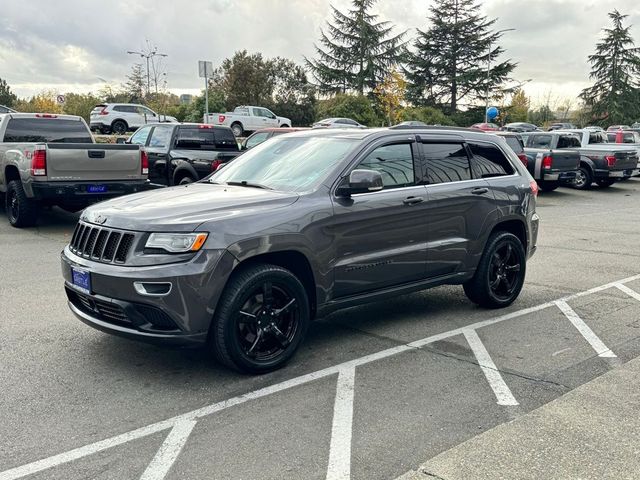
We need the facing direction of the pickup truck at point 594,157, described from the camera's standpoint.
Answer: facing away from the viewer and to the left of the viewer

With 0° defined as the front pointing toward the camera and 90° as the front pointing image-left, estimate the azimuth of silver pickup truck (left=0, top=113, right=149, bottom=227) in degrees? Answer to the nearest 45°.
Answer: approximately 135°

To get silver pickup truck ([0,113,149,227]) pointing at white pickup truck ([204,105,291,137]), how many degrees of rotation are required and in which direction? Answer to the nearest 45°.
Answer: approximately 45° to its right

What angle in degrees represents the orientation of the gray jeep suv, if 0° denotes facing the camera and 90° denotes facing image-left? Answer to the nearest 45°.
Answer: approximately 45°

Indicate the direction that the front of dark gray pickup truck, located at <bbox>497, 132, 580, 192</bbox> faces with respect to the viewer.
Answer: facing away from the viewer and to the left of the viewer

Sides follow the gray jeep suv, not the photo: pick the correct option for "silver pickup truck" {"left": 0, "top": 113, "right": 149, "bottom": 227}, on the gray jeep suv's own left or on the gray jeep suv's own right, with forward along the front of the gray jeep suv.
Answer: on the gray jeep suv's own right

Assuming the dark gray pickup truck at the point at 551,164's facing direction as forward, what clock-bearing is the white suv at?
The white suv is roughly at 11 o'clock from the dark gray pickup truck.

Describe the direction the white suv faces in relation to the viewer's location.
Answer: facing away from the viewer and to the right of the viewer

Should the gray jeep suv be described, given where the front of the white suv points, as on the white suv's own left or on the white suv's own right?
on the white suv's own right

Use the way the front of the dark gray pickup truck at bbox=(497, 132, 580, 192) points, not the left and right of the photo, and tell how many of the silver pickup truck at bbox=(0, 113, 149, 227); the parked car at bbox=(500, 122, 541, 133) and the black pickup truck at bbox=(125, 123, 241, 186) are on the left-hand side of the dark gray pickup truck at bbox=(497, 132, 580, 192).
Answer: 2

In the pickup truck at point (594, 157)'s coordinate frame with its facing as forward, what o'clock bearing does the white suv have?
The white suv is roughly at 11 o'clock from the pickup truck.

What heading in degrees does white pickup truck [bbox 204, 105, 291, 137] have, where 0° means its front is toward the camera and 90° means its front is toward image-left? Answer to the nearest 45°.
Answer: approximately 225°

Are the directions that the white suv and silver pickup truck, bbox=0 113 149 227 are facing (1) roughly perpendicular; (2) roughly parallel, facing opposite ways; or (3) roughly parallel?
roughly perpendicular
